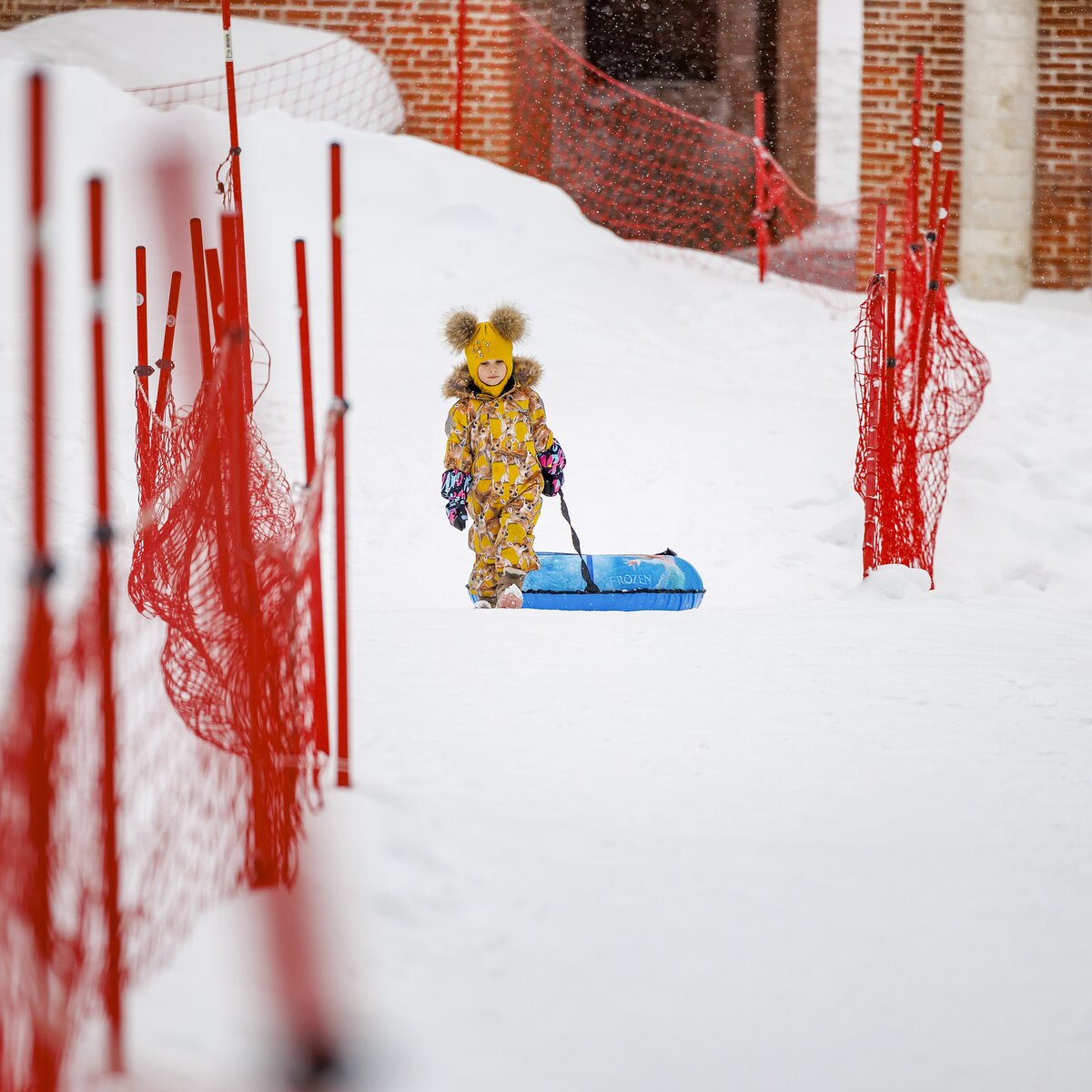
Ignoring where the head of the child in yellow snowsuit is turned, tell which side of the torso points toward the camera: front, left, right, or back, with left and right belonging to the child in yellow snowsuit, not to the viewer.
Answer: front

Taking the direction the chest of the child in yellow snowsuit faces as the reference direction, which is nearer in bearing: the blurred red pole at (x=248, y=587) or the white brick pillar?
the blurred red pole

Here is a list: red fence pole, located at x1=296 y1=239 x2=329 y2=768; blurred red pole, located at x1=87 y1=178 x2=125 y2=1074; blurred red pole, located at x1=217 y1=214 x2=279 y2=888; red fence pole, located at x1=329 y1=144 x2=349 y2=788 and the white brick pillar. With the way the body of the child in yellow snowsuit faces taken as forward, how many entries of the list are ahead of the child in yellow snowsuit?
4

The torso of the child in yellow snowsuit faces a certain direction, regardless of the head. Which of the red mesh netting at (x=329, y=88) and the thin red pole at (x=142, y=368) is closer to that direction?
the thin red pole

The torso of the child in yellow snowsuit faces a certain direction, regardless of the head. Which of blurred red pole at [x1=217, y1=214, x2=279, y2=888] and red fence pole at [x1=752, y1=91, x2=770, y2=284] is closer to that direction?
the blurred red pole

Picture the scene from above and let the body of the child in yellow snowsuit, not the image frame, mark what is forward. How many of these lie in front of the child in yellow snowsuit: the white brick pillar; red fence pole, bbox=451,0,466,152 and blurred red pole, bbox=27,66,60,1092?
1

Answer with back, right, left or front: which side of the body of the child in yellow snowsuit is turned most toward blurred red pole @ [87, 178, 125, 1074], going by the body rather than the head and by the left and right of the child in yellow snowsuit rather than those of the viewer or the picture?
front

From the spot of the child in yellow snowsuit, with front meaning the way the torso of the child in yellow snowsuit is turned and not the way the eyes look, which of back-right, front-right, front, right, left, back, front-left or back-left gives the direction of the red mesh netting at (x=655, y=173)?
back

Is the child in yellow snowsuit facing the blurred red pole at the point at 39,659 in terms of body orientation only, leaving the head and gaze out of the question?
yes

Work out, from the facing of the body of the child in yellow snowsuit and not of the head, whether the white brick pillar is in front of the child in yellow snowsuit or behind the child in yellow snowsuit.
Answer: behind

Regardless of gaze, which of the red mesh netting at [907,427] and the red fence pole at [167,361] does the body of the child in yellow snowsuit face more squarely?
the red fence pole

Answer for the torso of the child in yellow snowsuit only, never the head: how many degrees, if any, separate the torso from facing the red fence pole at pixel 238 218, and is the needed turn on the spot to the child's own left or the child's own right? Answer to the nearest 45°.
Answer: approximately 45° to the child's own right
